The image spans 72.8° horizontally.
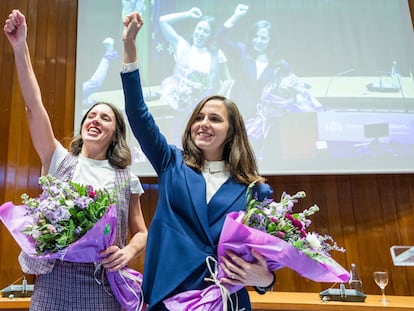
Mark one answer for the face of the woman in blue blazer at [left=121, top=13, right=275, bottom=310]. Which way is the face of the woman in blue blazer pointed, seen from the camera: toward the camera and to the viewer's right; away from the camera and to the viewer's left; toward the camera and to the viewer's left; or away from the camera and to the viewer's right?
toward the camera and to the viewer's left

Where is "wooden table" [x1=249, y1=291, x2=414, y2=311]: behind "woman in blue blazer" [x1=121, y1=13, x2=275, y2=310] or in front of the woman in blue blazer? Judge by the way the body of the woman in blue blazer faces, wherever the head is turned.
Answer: behind

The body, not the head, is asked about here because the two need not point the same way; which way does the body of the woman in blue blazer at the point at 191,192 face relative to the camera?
toward the camera
